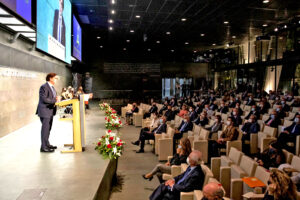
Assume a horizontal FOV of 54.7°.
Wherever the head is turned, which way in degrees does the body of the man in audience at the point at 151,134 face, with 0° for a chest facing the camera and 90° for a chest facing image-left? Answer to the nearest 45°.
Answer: approximately 90°

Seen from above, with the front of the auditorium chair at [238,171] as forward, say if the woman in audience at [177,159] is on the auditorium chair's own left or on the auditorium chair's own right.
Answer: on the auditorium chair's own right

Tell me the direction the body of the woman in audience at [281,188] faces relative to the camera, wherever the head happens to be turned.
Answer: to the viewer's left

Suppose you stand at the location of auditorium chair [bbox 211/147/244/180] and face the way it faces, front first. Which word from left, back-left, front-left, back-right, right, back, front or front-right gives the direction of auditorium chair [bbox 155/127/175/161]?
right

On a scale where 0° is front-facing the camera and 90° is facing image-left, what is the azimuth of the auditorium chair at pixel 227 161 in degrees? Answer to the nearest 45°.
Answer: approximately 45°

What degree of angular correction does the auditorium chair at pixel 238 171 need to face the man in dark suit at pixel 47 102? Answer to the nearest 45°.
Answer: approximately 45° to its right

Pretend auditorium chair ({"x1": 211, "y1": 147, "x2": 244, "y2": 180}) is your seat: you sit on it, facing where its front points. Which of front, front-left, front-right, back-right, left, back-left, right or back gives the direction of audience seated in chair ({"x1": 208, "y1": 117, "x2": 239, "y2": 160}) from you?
back-right

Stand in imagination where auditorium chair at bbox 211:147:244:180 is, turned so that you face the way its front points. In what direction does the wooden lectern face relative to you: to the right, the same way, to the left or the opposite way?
the opposite way

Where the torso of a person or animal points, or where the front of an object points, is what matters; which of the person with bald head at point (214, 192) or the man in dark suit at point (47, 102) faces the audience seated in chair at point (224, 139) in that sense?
the man in dark suit

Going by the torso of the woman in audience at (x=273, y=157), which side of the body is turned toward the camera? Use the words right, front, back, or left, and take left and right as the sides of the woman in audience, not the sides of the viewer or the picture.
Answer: left

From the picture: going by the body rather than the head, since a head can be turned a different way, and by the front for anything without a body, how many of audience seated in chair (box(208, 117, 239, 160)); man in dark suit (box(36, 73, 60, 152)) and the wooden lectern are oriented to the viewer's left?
1

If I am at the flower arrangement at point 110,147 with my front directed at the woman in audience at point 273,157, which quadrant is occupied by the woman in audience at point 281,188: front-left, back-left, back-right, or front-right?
front-right

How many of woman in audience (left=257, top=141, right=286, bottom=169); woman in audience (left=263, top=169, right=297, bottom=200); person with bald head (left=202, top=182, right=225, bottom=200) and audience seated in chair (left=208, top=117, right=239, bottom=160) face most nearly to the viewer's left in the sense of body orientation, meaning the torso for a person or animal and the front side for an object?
4

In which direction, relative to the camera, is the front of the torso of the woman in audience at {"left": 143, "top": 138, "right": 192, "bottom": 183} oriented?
to the viewer's left

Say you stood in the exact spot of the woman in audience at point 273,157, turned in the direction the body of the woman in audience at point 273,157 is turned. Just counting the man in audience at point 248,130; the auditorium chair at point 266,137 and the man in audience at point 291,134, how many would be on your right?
3

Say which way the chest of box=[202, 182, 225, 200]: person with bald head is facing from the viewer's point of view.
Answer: to the viewer's left

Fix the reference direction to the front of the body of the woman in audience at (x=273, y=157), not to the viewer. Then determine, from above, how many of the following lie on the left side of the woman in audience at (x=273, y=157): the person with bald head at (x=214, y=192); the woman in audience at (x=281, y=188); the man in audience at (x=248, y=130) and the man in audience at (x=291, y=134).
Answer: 2

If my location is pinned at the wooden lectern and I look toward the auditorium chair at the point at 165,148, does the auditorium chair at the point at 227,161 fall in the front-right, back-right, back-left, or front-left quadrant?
front-right
